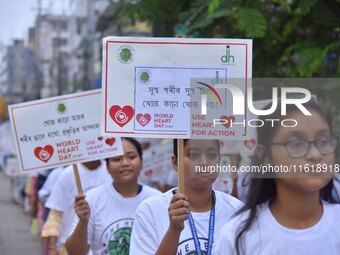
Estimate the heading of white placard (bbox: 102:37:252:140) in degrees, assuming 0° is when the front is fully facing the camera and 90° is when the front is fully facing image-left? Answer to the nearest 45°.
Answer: approximately 0°

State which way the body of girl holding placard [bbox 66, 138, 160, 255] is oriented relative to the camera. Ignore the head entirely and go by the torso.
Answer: toward the camera

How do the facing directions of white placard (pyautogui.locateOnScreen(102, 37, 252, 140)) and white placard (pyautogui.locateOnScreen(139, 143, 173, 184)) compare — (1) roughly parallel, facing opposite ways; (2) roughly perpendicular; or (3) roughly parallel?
roughly parallel

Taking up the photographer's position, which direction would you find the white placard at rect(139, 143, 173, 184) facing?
facing the viewer

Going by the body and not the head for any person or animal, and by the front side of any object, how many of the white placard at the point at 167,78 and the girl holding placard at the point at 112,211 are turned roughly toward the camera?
2
